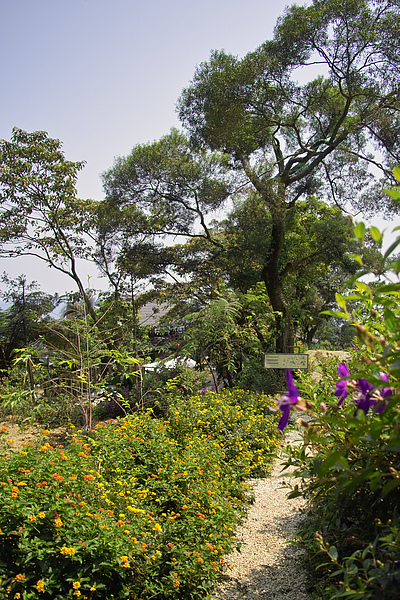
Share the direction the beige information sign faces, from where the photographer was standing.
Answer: facing the viewer

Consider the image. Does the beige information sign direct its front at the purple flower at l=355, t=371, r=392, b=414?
yes

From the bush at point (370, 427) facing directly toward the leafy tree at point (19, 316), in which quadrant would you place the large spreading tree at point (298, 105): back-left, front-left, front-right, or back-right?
front-right

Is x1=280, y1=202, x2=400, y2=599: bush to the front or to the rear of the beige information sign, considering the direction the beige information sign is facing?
to the front

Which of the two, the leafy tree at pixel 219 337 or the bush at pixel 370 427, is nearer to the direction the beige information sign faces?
the bush

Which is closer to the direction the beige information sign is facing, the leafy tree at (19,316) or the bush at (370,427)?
the bush

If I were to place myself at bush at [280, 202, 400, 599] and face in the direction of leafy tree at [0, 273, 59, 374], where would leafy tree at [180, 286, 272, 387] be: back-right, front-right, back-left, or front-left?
front-right

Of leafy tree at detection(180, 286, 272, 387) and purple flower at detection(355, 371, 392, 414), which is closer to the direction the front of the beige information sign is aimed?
the purple flower

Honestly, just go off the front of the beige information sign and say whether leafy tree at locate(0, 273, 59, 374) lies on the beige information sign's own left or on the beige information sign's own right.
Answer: on the beige information sign's own right

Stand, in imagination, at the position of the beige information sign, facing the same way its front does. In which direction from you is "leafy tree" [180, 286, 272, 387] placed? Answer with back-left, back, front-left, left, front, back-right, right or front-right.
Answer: right
